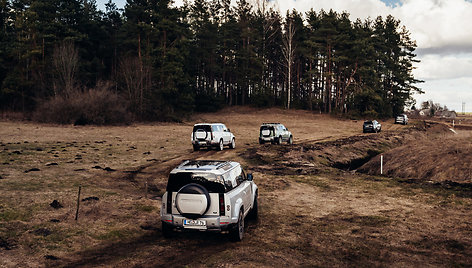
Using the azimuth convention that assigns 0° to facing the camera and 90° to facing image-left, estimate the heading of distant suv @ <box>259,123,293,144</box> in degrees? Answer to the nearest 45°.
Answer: approximately 225°

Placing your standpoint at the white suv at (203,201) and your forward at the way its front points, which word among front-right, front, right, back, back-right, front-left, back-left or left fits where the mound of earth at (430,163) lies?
front

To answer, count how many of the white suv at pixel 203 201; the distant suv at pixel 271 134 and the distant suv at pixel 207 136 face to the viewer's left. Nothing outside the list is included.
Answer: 0

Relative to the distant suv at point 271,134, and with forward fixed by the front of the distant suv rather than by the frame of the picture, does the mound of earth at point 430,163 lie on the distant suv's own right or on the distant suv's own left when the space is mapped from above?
on the distant suv's own right

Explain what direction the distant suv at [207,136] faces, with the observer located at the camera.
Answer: facing away from the viewer and to the right of the viewer

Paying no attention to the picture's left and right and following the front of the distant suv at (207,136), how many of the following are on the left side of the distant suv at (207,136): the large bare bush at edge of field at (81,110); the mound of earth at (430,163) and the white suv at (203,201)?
1

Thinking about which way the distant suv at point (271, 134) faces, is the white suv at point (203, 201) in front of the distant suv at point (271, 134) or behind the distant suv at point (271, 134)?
behind

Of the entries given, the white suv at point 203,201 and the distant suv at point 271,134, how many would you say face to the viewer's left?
0

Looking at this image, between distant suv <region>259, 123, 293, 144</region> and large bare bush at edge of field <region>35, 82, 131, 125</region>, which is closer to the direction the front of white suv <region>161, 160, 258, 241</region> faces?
the distant suv

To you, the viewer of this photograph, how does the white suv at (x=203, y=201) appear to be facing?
facing away from the viewer and to the right of the viewer

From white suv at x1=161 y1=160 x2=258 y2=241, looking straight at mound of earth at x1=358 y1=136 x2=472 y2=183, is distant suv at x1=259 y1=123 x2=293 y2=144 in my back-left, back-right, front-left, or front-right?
front-left

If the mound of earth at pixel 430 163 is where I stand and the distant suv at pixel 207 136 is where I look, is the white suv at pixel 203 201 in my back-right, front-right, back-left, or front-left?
front-left

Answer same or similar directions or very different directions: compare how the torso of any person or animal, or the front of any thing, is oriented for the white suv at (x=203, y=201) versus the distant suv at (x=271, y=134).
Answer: same or similar directions

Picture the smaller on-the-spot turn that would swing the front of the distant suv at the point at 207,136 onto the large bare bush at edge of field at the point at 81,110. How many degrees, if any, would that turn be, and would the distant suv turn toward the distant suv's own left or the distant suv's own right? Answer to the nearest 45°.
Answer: approximately 90° to the distant suv's own left
